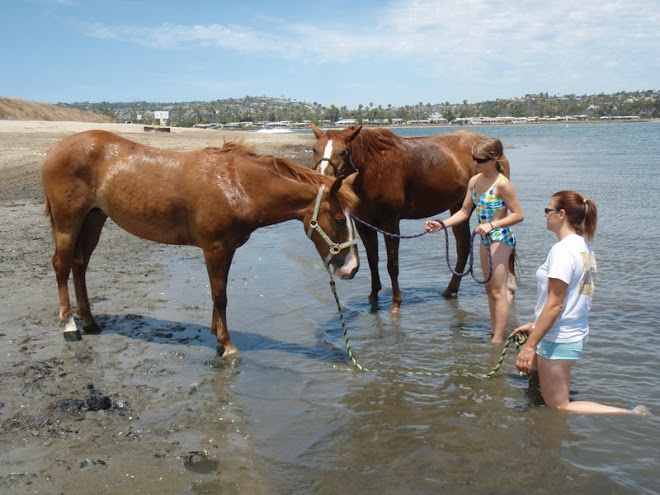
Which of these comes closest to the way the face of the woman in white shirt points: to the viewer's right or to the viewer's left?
to the viewer's left

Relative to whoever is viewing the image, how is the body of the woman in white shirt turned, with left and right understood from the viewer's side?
facing to the left of the viewer

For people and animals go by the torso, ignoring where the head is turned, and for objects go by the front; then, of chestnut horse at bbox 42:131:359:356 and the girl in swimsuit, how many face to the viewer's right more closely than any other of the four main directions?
1

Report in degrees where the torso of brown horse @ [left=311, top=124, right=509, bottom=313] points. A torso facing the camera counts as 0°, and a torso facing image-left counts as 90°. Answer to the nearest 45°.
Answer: approximately 45°

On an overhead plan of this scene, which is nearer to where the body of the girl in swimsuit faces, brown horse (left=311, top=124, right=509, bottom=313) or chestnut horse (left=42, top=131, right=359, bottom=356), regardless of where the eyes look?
the chestnut horse

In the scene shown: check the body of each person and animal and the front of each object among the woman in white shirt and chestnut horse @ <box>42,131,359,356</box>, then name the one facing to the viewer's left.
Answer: the woman in white shirt

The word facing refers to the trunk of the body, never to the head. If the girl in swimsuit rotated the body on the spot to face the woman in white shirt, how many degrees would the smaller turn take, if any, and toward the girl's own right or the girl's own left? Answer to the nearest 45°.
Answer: approximately 45° to the girl's own left

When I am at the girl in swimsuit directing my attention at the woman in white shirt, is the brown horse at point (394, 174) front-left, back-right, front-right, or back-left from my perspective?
back-right

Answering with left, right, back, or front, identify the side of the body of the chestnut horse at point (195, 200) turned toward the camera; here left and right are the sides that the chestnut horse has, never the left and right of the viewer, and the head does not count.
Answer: right

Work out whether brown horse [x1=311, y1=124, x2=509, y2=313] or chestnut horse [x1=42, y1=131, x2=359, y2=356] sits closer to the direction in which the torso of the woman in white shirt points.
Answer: the chestnut horse

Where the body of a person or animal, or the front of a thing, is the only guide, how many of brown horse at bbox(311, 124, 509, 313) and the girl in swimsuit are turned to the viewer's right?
0

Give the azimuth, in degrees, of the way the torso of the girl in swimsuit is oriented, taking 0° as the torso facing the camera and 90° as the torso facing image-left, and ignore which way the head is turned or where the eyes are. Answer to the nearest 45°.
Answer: approximately 45°

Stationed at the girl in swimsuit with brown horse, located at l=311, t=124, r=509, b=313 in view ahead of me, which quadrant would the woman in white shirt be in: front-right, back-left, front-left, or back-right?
back-left

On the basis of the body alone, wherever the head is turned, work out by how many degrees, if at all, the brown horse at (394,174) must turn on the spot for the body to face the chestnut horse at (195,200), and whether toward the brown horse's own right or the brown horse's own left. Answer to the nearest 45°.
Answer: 0° — it already faces it
